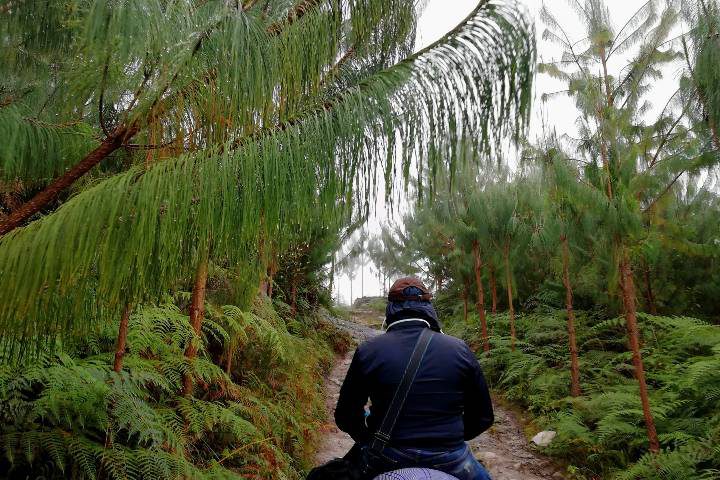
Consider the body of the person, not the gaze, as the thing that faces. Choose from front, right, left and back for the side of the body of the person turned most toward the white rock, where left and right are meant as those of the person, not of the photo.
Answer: front

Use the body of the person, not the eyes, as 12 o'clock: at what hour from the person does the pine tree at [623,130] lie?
The pine tree is roughly at 1 o'clock from the person.

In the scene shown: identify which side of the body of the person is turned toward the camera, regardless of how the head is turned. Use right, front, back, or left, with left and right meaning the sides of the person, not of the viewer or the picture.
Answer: back

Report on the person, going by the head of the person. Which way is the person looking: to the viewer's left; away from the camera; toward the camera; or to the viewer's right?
away from the camera

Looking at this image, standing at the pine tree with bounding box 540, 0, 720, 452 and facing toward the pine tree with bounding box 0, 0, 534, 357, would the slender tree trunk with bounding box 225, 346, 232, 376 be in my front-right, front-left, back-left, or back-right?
front-right

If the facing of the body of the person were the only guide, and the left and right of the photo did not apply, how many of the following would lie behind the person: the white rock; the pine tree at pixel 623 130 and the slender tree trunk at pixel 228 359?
0

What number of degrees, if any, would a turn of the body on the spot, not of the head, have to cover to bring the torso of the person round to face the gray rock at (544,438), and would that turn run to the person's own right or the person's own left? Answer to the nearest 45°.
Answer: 0° — they already face it

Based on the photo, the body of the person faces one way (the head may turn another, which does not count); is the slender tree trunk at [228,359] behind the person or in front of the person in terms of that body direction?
in front
